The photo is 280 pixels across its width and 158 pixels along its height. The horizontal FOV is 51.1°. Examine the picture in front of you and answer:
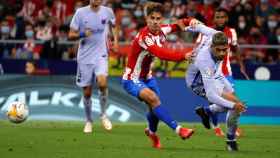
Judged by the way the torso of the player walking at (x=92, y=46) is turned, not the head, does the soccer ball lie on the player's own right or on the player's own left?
on the player's own right

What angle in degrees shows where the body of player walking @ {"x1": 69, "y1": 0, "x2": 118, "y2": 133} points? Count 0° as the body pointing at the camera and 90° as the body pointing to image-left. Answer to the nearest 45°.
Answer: approximately 0°
